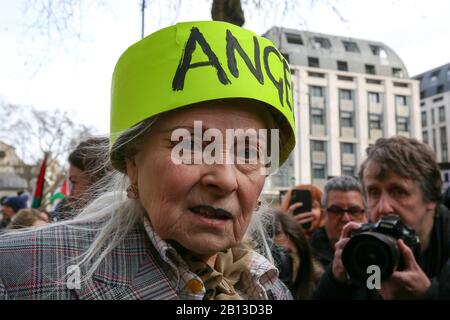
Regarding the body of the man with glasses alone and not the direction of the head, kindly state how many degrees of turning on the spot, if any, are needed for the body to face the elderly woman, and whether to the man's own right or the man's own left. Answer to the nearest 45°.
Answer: approximately 45° to the man's own right

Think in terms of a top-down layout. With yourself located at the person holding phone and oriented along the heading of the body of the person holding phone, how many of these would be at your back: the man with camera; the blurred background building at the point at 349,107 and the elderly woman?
1

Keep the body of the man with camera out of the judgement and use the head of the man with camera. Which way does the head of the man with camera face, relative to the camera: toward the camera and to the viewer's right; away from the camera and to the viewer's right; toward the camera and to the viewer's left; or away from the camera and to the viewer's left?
toward the camera and to the viewer's left

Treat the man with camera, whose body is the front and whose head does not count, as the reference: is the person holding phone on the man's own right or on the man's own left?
on the man's own right

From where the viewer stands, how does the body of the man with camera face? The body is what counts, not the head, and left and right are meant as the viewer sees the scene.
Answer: facing the viewer and to the left of the viewer

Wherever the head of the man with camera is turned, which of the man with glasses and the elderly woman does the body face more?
the elderly woman

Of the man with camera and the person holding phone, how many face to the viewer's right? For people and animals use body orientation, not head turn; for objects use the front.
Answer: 0

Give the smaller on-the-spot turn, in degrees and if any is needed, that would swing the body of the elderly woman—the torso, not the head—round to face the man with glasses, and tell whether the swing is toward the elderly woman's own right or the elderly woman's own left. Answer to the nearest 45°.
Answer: approximately 90° to the elderly woman's own left

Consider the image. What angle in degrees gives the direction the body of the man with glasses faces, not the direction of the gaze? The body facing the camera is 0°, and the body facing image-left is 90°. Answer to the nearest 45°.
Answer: approximately 315°

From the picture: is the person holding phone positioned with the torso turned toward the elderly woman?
yes
